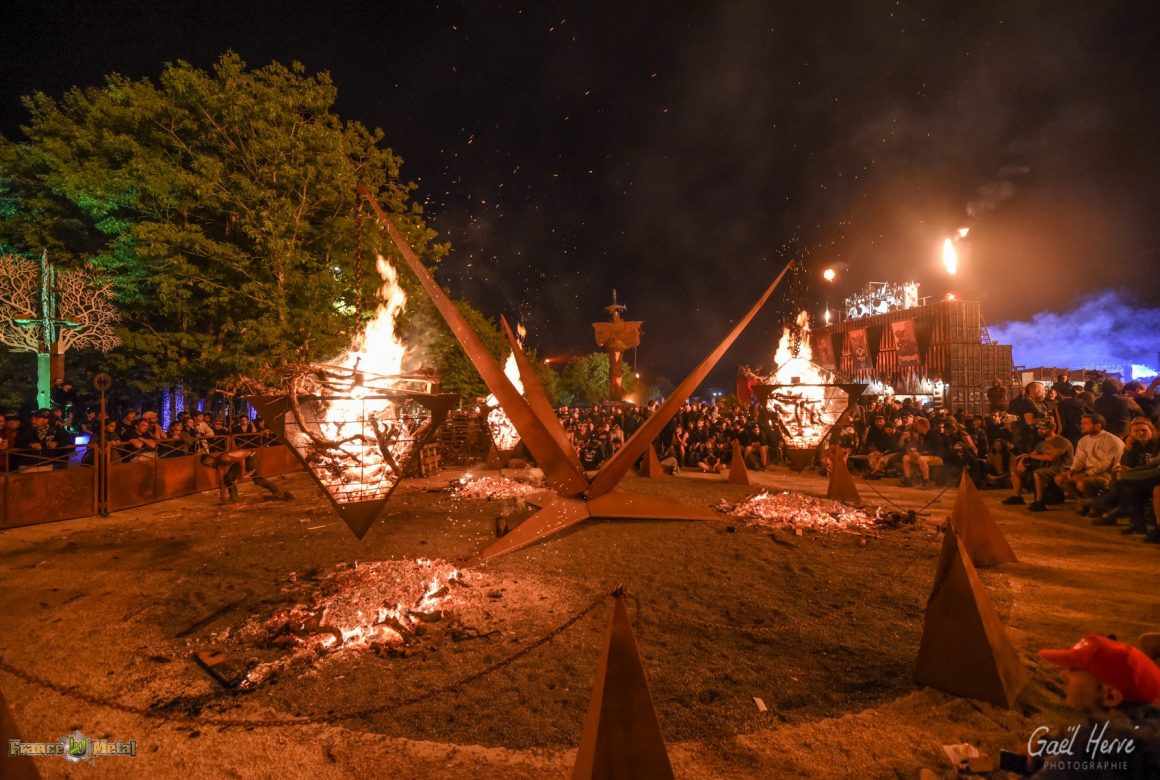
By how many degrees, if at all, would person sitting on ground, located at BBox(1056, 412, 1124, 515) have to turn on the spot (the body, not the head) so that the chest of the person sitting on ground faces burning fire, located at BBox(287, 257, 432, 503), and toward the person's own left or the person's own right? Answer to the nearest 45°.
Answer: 0° — they already face it

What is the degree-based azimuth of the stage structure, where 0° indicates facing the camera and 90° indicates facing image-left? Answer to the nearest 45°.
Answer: approximately 45°

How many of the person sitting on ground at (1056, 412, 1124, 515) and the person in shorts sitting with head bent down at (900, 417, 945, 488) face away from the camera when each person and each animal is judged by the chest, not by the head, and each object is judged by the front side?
0

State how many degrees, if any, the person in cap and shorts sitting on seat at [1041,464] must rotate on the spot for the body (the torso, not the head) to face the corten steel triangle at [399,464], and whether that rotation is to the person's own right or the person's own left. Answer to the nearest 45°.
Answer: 0° — they already face it

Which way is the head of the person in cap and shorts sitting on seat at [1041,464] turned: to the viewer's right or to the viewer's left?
to the viewer's left

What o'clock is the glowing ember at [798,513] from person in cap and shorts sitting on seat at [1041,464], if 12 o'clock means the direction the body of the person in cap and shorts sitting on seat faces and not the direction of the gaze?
The glowing ember is roughly at 12 o'clock from the person in cap and shorts sitting on seat.

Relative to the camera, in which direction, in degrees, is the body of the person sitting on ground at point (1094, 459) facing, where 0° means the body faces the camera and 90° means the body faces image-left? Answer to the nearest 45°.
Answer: approximately 45°

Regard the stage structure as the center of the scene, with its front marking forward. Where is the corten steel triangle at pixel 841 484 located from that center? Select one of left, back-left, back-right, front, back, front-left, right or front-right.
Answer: front-left

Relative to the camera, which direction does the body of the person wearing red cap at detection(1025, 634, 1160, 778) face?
to the viewer's left
